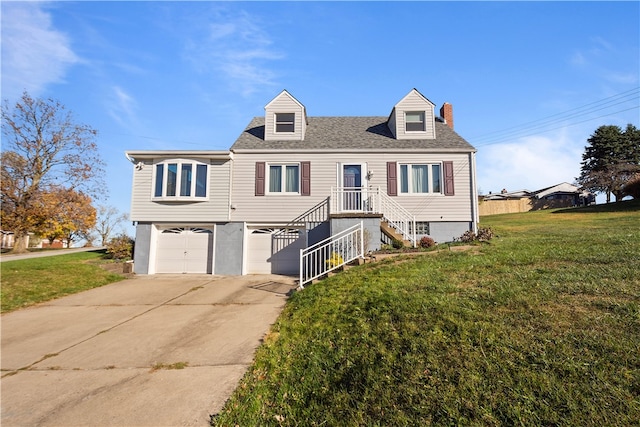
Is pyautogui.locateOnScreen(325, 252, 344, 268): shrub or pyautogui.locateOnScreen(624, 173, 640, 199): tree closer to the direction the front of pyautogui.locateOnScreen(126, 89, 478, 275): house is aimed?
the shrub

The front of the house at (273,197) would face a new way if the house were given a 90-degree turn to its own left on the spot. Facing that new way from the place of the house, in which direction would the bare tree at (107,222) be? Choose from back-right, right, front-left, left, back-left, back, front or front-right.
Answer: back-left

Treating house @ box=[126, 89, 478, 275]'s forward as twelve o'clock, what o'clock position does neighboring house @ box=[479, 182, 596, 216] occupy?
The neighboring house is roughly at 8 o'clock from the house.

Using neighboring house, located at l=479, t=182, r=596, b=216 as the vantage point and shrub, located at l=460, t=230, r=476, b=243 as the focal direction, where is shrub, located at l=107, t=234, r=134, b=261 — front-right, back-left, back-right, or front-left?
front-right

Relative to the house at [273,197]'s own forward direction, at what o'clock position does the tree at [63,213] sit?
The tree is roughly at 4 o'clock from the house.

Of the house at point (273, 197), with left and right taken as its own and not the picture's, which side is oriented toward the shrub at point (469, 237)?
left

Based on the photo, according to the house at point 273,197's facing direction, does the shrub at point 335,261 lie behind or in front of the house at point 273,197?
in front

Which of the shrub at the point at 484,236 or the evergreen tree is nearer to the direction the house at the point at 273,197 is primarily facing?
the shrub

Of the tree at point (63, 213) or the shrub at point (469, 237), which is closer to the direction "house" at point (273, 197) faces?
the shrub

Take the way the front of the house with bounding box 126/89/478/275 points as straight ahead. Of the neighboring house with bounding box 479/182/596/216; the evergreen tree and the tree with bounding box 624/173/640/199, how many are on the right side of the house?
0

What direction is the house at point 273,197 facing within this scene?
toward the camera

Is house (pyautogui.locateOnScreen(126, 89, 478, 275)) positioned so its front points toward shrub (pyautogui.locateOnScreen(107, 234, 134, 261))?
no

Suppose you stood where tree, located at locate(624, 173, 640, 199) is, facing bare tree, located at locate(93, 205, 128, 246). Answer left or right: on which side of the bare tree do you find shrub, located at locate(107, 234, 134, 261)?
left

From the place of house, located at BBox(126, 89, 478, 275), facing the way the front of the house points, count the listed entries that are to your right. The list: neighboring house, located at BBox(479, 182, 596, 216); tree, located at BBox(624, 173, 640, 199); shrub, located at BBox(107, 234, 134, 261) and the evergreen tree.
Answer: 1

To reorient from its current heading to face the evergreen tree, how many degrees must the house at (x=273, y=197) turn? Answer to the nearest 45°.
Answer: approximately 135° to its left

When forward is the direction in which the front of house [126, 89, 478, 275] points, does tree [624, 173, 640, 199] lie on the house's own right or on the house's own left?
on the house's own left
